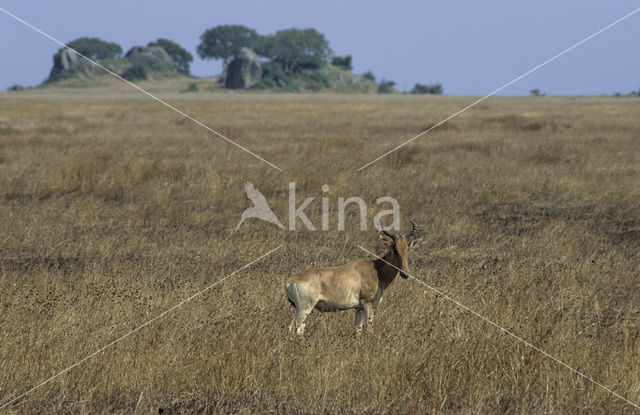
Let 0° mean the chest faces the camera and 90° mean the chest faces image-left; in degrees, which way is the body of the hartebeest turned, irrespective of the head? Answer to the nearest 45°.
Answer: approximately 270°
